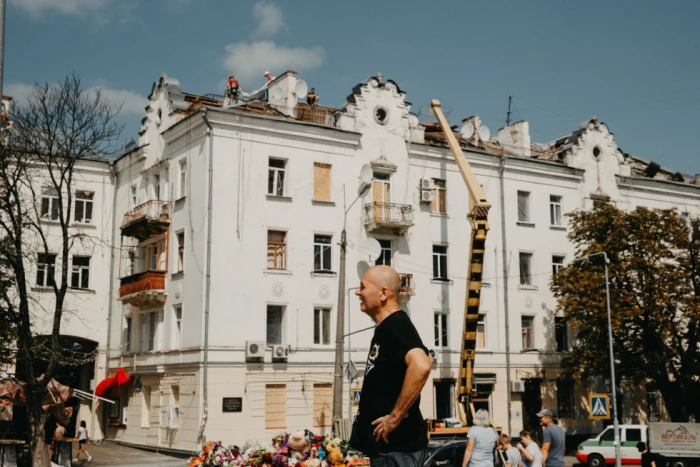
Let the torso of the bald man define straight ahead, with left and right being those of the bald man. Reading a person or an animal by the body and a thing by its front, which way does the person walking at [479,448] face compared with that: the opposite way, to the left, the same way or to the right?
to the right

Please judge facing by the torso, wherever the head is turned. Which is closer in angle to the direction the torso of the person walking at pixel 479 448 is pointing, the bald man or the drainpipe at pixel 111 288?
the drainpipe

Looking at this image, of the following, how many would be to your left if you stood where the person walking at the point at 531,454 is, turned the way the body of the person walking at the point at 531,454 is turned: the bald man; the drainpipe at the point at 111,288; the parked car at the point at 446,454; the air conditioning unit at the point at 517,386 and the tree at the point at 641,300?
1

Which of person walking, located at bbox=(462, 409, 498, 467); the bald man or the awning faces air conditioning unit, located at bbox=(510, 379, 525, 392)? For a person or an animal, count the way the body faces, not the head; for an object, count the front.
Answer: the person walking

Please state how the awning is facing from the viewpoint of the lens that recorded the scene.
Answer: facing the viewer and to the left of the viewer

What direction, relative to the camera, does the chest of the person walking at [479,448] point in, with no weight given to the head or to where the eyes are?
away from the camera

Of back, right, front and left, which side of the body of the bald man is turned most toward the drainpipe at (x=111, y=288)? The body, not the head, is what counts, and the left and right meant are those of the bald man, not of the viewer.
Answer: right

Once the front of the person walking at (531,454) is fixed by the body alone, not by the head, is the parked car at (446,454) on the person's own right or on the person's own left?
on the person's own right

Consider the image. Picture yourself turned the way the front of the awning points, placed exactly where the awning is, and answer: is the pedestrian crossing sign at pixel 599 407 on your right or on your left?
on your left

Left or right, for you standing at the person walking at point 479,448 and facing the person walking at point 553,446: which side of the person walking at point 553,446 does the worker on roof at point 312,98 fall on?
left

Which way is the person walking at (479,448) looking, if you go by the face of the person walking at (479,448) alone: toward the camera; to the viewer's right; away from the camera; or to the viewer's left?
away from the camera

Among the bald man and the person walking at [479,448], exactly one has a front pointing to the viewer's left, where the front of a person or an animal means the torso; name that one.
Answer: the bald man
